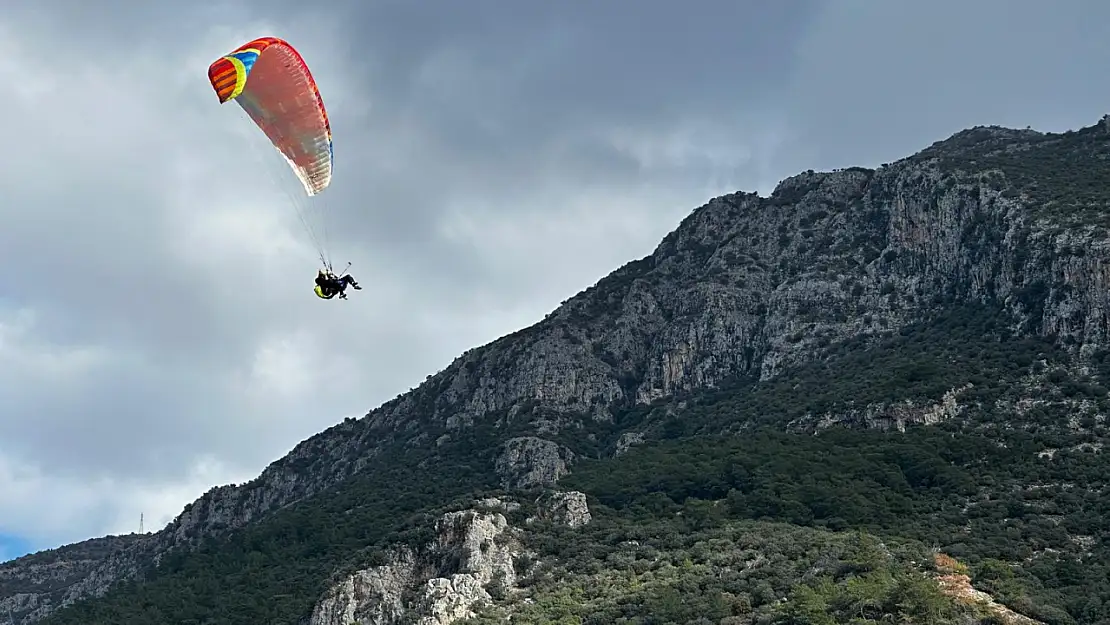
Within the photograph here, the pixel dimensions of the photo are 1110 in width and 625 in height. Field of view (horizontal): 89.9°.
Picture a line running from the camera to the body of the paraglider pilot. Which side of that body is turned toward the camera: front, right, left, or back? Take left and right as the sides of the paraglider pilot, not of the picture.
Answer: right
